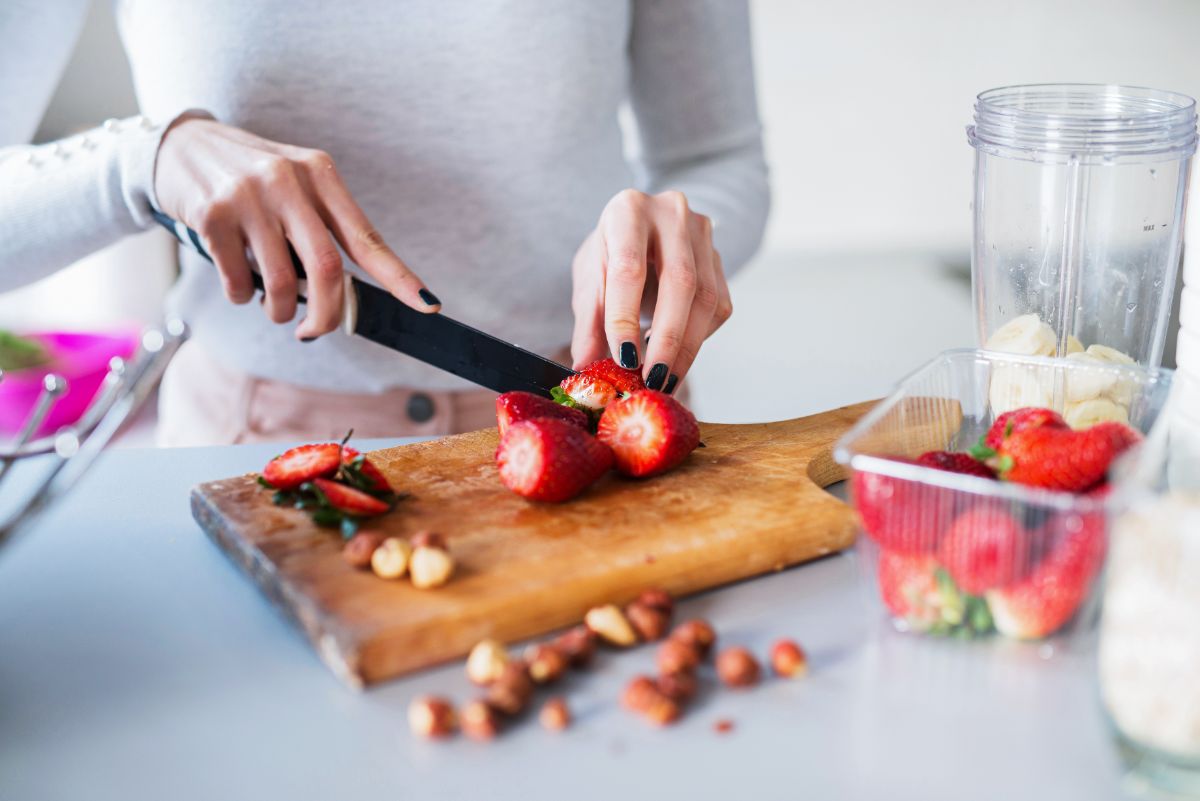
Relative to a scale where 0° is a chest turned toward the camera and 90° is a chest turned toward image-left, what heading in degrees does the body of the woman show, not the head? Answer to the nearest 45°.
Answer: approximately 0°

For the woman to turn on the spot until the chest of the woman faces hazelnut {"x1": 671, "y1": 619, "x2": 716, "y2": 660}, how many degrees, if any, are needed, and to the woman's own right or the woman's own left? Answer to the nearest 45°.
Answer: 0° — they already face it

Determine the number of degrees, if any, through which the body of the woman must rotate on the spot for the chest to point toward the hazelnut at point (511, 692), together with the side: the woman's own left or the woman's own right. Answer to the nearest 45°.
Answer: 0° — they already face it

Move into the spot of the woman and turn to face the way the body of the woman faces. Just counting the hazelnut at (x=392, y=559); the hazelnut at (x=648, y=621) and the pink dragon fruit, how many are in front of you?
2

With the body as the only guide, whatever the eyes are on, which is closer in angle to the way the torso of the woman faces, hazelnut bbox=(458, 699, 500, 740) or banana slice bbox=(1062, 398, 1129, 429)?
the hazelnut

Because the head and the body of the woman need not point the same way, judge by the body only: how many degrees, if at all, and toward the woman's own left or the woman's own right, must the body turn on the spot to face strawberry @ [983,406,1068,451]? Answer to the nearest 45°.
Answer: approximately 45° to the woman's own left

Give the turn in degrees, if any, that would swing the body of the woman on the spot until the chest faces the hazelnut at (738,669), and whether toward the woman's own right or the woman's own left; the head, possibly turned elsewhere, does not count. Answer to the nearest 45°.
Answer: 0° — they already face it

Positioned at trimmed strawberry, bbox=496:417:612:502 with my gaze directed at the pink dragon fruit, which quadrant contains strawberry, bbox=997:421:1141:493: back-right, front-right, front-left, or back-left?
back-right

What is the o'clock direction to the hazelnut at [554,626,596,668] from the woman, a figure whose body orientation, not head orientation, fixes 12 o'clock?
The hazelnut is roughly at 12 o'clock from the woman.

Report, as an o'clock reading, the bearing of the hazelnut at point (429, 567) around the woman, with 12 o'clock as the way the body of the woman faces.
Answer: The hazelnut is roughly at 12 o'clock from the woman.

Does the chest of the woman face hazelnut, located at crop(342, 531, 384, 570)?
yes
